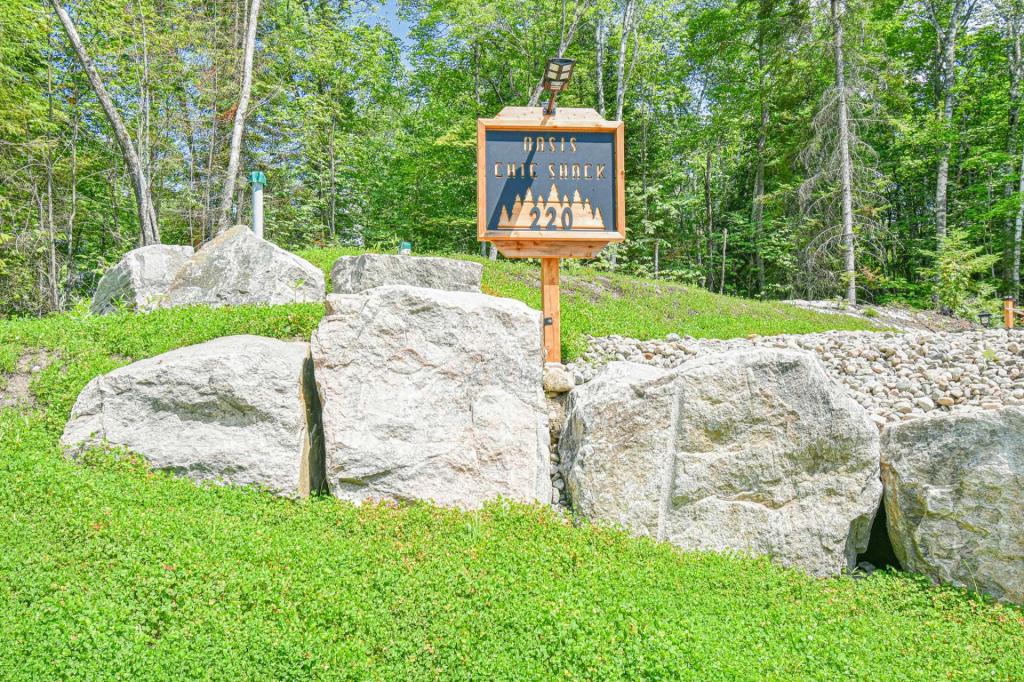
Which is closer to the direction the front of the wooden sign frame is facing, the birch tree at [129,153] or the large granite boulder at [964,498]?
the large granite boulder

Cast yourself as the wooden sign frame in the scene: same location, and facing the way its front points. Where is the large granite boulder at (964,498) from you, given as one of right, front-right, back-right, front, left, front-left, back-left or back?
front-left

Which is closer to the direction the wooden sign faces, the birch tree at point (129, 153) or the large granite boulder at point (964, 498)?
the large granite boulder

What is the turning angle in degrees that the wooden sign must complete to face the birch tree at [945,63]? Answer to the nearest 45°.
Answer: approximately 135° to its left

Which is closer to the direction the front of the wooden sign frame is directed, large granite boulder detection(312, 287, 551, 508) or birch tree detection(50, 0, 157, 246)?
the large granite boulder

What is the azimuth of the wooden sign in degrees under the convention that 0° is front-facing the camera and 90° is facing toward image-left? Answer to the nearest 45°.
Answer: approximately 0°

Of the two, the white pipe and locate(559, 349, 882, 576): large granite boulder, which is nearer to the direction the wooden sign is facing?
the large granite boulder
